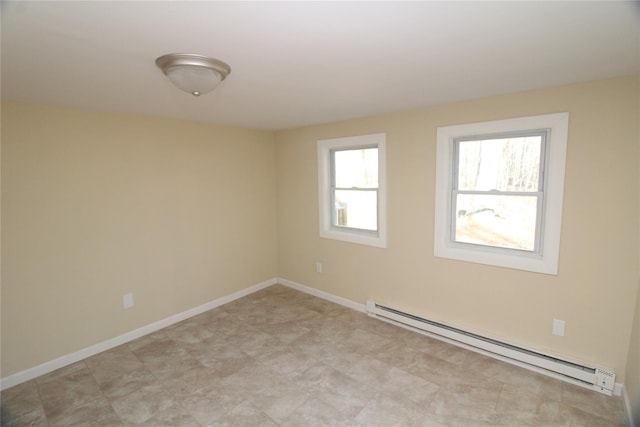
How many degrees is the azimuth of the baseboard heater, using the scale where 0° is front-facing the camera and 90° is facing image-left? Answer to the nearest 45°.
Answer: approximately 45°

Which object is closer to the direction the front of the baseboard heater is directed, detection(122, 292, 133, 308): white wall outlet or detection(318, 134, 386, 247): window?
the white wall outlet

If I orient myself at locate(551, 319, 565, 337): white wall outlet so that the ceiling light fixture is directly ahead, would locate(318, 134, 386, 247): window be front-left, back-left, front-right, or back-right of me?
front-right

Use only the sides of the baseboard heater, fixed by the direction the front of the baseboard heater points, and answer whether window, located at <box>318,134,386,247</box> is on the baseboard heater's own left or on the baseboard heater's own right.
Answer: on the baseboard heater's own right

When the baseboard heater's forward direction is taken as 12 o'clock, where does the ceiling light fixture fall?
The ceiling light fixture is roughly at 12 o'clock from the baseboard heater.
